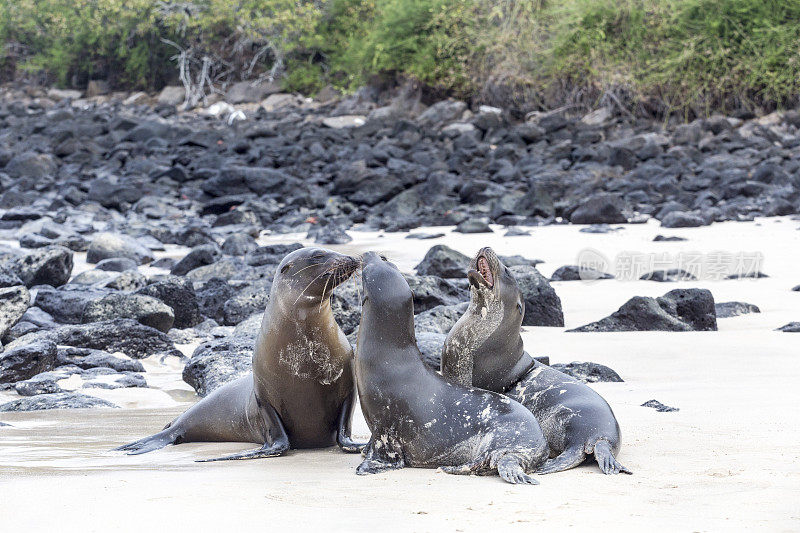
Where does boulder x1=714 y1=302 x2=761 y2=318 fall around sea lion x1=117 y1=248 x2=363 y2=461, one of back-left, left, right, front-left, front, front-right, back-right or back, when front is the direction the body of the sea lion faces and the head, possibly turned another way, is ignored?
left

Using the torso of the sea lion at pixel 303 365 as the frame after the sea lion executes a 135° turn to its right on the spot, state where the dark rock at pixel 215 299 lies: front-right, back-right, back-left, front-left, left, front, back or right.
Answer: right

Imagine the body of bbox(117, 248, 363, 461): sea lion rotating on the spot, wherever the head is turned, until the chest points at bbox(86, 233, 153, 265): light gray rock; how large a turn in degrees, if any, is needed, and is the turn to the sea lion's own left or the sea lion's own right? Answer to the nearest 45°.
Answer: approximately 135° to the sea lion's own left

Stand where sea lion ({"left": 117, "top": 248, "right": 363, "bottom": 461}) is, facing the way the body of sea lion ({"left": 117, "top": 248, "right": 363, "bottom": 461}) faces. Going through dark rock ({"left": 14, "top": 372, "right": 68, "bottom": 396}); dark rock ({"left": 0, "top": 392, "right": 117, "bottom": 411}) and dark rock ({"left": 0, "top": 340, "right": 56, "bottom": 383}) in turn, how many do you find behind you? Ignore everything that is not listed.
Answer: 3

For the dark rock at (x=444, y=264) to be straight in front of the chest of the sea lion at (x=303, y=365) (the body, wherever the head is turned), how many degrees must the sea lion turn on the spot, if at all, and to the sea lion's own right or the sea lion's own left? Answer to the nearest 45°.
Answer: approximately 135° to the sea lion's own left

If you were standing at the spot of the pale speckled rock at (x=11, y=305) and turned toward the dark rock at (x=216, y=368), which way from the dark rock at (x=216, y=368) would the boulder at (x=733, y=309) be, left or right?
left

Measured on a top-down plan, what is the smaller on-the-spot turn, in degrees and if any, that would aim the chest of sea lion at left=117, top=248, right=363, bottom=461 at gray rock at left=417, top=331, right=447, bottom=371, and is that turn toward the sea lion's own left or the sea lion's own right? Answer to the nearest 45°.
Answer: approximately 90° to the sea lion's own left

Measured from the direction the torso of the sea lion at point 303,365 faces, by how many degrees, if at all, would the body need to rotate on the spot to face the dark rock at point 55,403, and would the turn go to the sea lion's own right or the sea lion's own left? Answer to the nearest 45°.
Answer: approximately 180°

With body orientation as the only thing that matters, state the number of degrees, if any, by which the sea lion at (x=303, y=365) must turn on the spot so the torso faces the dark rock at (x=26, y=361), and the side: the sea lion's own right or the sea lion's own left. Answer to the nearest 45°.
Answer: approximately 180°

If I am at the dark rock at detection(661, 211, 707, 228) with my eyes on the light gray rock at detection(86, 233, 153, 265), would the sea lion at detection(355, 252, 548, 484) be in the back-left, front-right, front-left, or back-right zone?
front-left

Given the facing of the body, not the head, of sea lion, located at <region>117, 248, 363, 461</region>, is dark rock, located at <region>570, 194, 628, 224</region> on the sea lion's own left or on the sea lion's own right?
on the sea lion's own left

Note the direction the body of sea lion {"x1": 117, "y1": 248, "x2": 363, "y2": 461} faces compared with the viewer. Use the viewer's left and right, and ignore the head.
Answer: facing the viewer and to the right of the viewer

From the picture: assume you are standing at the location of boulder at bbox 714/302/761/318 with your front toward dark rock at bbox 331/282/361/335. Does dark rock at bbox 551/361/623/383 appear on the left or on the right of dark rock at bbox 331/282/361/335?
left

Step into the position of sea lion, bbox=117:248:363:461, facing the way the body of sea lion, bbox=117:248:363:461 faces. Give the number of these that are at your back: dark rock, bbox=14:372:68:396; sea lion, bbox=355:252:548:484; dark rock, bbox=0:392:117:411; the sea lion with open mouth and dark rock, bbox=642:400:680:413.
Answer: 2

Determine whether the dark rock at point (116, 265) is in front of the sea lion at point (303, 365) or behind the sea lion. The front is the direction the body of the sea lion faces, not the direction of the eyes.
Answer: behind
